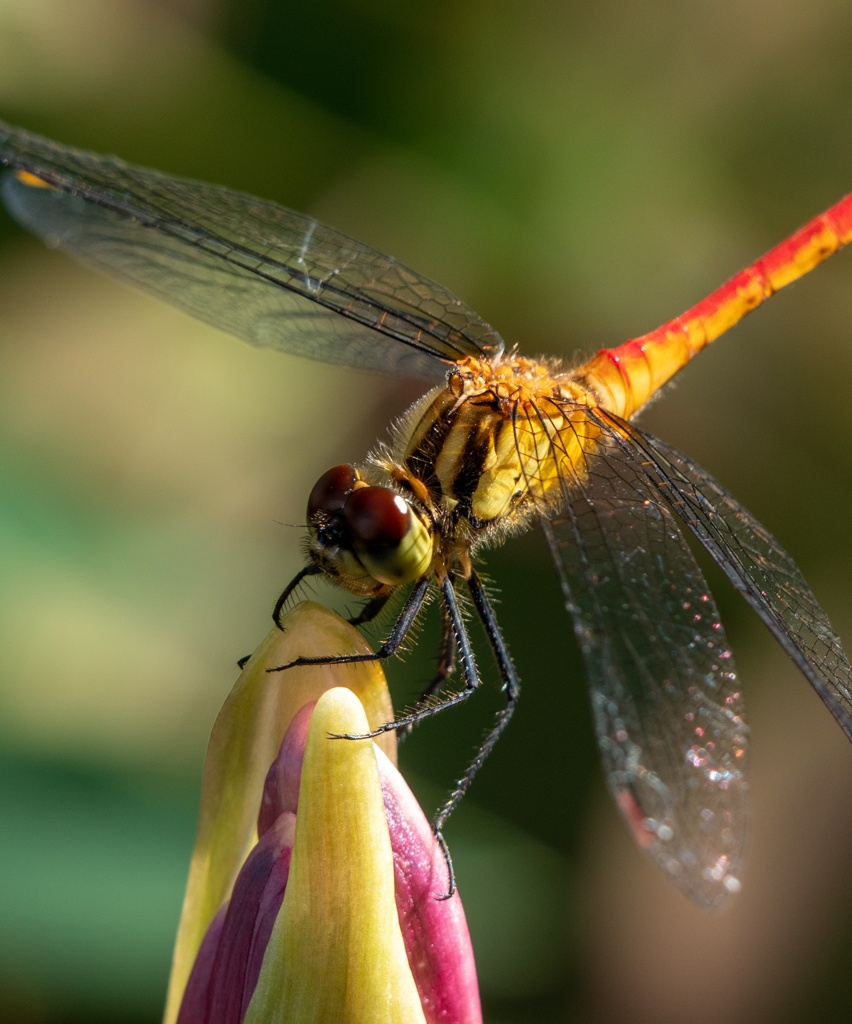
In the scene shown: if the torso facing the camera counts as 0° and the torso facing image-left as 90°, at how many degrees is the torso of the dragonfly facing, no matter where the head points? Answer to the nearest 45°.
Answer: approximately 45°
